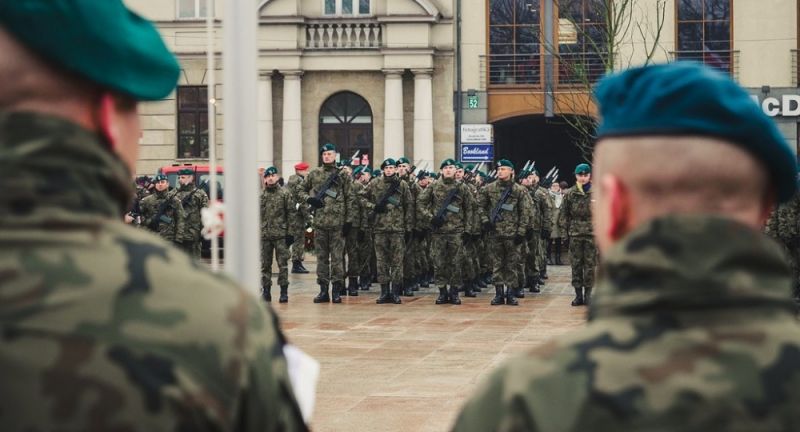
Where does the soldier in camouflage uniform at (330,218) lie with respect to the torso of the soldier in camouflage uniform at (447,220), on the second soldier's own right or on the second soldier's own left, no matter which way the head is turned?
on the second soldier's own right

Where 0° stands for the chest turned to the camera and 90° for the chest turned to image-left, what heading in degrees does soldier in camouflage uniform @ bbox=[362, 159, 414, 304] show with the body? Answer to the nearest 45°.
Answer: approximately 0°

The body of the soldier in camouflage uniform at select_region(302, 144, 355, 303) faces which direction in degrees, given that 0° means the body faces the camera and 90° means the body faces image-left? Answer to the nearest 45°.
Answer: approximately 0°

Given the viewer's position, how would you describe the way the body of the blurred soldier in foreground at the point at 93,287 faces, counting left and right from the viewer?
facing away from the viewer and to the right of the viewer

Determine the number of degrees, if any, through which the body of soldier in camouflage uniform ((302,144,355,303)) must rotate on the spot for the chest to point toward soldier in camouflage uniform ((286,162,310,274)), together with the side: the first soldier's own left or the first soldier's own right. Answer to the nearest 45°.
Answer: approximately 180°
